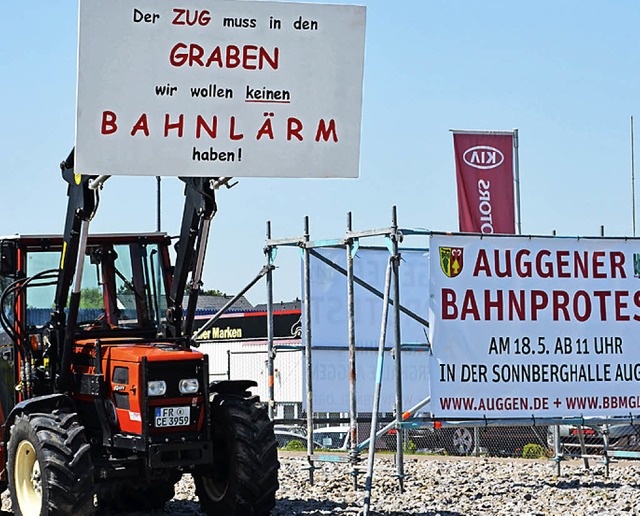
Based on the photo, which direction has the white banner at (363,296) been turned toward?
away from the camera

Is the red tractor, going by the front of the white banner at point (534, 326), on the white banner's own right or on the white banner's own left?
on the white banner's own right

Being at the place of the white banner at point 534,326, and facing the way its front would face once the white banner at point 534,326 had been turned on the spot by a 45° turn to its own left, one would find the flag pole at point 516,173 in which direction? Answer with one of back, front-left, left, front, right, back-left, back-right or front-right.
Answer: back-left

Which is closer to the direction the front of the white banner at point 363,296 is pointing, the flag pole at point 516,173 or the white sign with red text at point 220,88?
the flag pole

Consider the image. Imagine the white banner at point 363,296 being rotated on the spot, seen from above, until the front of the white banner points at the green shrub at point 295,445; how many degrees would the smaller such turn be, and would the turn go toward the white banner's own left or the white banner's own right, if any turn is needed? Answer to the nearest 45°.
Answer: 0° — it already faces it

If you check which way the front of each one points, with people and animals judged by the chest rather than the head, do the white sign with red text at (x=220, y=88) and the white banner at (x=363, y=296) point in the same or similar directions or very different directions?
very different directions
